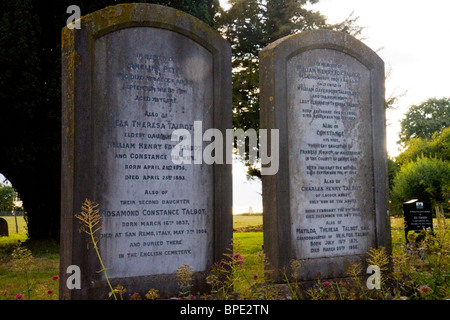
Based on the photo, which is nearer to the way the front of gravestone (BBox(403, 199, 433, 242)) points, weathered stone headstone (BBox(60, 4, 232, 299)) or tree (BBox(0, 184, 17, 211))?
the weathered stone headstone

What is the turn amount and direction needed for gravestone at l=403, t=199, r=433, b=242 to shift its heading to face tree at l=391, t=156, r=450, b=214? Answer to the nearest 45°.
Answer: approximately 180°

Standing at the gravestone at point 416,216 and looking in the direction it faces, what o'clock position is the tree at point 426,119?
The tree is roughly at 6 o'clock from the gravestone.

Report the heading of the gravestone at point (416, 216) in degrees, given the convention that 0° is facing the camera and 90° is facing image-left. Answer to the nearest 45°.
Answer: approximately 0°

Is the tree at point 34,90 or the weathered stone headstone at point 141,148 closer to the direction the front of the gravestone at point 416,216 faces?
the weathered stone headstone

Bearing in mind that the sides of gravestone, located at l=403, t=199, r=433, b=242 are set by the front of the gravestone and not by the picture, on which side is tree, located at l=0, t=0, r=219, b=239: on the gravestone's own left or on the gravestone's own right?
on the gravestone's own right

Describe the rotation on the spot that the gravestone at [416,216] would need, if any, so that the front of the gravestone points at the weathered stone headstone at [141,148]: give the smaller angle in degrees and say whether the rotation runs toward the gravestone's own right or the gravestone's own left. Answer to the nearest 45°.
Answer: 0° — it already faces it

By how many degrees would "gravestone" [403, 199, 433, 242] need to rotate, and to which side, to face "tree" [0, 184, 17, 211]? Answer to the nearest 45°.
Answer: approximately 135° to its right

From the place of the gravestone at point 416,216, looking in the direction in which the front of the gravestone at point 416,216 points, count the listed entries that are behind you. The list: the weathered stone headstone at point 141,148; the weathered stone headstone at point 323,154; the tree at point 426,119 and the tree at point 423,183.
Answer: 2

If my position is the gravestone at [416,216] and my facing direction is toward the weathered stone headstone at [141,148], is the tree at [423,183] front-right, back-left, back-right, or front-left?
back-right

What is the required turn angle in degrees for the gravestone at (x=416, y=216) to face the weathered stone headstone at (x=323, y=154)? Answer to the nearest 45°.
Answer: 0° — it already faces it
